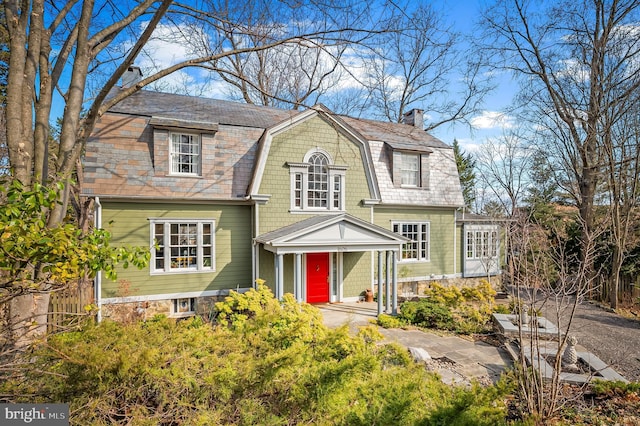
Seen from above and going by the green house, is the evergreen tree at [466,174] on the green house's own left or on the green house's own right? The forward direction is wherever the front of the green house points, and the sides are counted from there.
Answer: on the green house's own left

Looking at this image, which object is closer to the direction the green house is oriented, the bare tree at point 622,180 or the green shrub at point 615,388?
the green shrub

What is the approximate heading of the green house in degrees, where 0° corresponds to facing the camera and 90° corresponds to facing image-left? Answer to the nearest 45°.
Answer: approximately 315°

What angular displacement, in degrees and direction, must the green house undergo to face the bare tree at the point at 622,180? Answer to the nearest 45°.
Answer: approximately 45° to its left

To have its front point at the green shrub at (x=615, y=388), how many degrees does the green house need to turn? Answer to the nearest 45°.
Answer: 0° — it already faces it

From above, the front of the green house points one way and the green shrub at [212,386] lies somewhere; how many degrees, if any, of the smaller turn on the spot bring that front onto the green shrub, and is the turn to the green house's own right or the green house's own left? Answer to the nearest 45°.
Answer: approximately 45° to the green house's own right

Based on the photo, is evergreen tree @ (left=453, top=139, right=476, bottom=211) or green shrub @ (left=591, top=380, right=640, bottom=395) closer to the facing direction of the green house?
the green shrub
